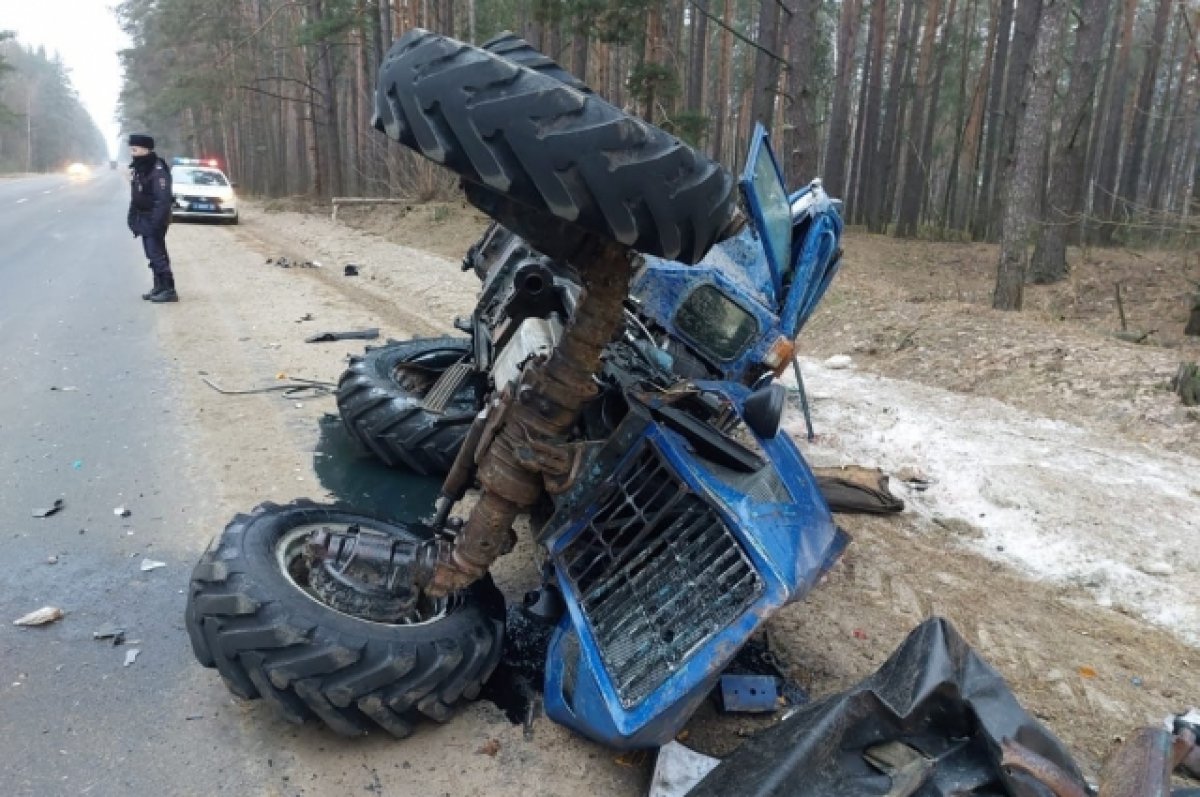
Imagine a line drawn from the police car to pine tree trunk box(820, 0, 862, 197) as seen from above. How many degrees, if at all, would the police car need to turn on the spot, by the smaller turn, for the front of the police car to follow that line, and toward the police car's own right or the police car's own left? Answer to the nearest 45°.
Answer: approximately 90° to the police car's own left

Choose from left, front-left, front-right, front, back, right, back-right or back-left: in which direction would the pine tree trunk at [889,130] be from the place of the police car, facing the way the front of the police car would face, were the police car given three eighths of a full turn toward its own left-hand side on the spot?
front-right

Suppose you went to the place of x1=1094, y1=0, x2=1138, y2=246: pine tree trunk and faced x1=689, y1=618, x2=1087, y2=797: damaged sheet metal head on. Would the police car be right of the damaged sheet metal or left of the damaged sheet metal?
right

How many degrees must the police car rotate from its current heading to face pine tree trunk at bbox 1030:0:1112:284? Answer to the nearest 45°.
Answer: approximately 45° to its left

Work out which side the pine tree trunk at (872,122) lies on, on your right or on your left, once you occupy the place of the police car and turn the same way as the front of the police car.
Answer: on your left

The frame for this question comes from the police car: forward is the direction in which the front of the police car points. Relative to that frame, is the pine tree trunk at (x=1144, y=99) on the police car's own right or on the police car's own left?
on the police car's own left

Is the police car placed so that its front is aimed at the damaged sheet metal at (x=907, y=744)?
yes

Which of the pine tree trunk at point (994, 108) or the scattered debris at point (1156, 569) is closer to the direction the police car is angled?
the scattered debris

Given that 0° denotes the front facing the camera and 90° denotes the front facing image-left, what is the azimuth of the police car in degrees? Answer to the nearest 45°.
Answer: approximately 0°

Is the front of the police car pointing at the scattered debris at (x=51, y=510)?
yes

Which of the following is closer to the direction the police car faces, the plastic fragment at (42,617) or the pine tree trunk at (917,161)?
the plastic fragment

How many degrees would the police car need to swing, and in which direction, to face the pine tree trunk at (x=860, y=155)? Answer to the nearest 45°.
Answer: approximately 90° to its left

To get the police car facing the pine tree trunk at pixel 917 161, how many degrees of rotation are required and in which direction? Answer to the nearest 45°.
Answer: approximately 90° to its left

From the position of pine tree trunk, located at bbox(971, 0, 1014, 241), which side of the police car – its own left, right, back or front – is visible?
left
